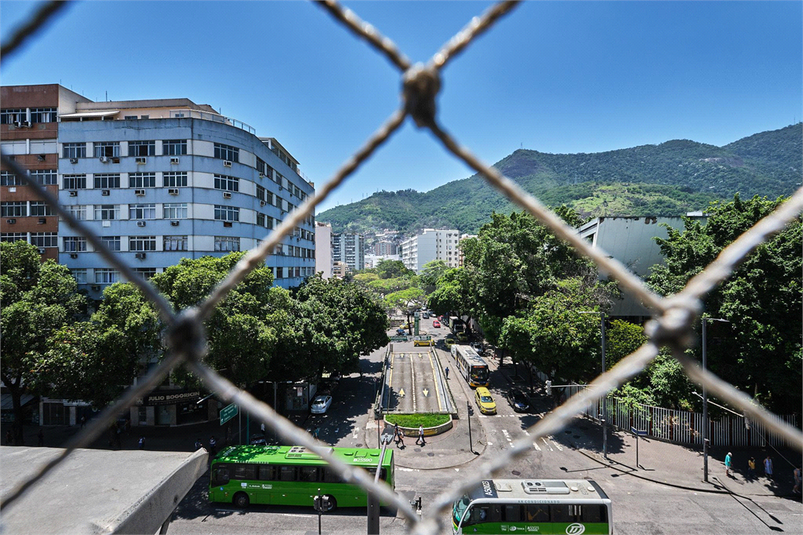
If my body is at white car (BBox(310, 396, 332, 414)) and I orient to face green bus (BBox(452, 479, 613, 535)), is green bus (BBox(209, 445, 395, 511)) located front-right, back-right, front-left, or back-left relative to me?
front-right

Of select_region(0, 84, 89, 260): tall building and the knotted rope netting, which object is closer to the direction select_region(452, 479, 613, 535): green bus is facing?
the tall building

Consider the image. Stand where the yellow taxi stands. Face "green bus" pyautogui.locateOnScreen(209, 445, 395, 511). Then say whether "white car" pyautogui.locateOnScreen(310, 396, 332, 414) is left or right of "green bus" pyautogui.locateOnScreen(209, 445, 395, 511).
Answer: right

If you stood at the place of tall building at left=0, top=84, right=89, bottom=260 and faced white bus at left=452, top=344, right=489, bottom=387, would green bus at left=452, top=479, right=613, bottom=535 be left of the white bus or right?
right

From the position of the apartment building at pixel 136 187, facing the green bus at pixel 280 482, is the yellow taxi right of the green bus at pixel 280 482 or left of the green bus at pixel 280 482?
left

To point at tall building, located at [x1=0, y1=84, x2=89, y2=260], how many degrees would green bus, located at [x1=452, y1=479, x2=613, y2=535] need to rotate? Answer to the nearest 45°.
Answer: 0° — it already faces it

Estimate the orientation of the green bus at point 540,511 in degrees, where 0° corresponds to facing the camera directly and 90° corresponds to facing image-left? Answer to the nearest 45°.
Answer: approximately 90°
